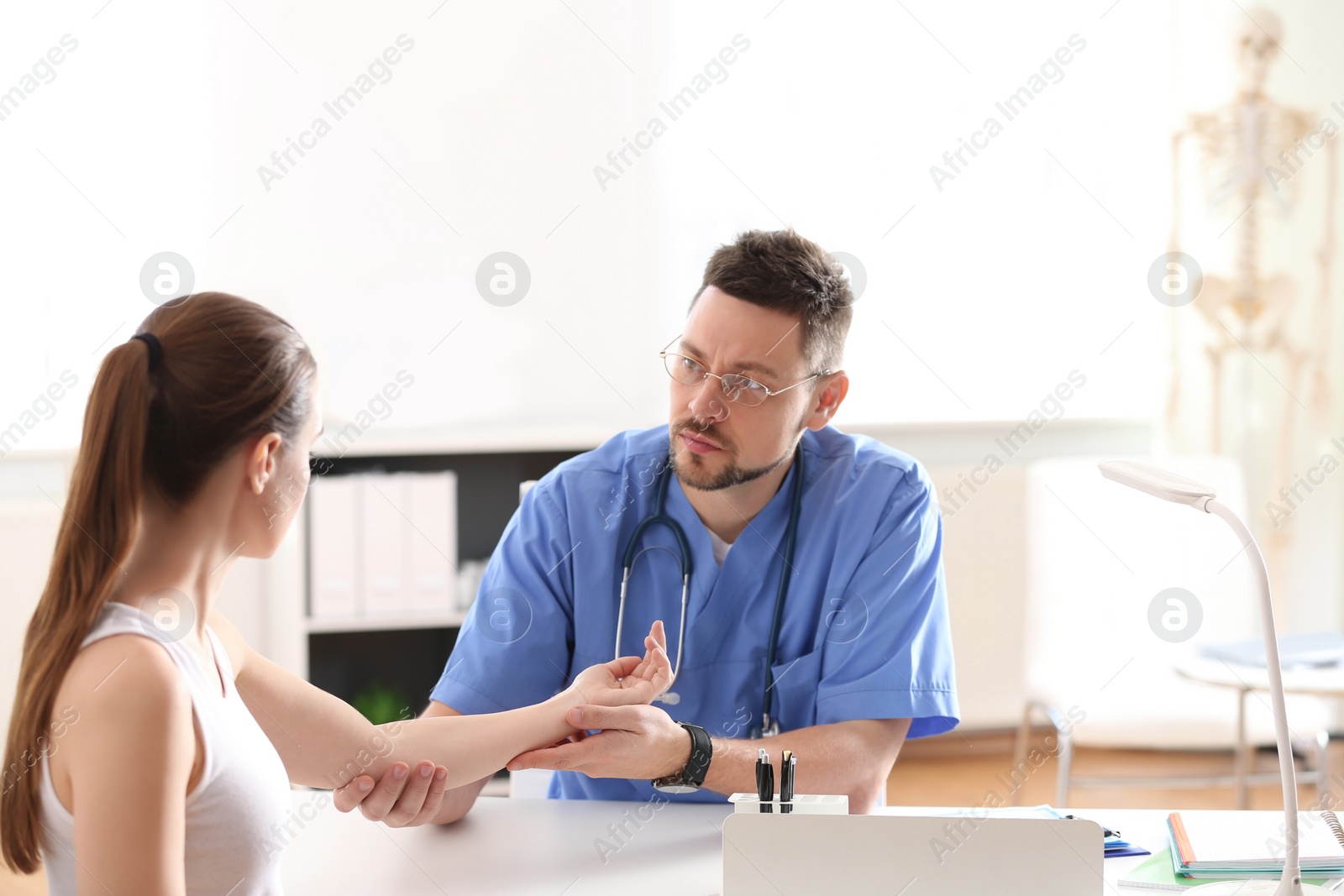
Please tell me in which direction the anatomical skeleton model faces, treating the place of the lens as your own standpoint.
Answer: facing the viewer

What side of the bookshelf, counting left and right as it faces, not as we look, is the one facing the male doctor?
front

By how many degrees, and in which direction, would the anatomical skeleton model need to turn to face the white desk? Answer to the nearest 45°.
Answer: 0° — it already faces it

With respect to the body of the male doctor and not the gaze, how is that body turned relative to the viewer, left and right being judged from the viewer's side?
facing the viewer and to the left of the viewer

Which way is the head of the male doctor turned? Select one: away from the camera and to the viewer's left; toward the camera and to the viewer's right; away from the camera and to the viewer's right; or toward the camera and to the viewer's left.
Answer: toward the camera and to the viewer's left

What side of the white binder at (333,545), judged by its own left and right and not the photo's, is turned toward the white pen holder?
front

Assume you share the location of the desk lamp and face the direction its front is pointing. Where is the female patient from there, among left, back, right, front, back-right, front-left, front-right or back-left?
front-left

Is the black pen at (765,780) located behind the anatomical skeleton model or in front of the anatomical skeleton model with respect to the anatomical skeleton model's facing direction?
in front

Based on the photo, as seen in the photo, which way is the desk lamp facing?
to the viewer's left

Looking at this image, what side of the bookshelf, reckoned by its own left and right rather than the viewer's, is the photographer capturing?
front

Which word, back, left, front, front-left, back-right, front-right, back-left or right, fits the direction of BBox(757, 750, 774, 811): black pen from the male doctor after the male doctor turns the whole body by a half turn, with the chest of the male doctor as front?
back-right

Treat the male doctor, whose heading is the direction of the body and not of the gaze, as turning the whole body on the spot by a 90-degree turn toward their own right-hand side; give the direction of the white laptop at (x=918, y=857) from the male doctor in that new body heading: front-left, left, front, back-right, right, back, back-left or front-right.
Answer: back-left

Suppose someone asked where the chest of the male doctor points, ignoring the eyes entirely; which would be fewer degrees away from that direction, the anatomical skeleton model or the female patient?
the female patient

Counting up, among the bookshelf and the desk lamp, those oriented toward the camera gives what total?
1

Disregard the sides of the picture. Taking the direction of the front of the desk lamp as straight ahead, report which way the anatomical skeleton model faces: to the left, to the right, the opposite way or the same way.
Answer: to the left

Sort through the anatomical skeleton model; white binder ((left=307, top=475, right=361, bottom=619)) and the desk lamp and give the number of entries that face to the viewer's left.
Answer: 1

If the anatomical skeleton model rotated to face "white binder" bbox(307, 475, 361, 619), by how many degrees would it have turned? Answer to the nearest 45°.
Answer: approximately 45° to its right

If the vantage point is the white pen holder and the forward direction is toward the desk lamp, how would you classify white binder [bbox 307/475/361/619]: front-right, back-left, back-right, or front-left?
back-left

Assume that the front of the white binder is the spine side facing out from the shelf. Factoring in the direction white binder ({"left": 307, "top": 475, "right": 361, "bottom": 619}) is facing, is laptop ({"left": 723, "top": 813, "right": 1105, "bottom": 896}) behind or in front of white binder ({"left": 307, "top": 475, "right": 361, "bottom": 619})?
in front
